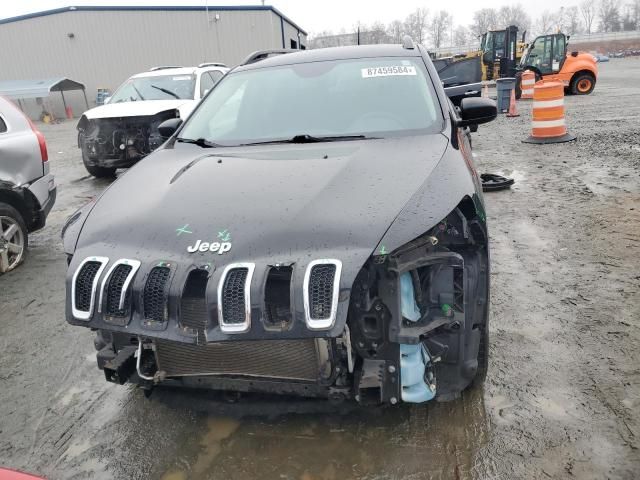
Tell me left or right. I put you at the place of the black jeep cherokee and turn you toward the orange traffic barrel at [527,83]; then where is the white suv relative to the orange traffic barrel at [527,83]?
left

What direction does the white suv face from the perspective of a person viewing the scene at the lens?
facing the viewer and to the left of the viewer

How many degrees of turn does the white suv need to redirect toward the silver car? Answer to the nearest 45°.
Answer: approximately 45° to its left

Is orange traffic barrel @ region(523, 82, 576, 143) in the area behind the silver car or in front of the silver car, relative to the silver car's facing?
behind

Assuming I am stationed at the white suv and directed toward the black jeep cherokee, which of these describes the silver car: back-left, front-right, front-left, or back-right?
front-right

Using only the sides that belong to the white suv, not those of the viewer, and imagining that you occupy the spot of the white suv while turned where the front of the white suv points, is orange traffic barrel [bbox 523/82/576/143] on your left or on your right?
on your left

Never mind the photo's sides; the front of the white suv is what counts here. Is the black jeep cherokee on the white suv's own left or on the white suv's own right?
on the white suv's own left

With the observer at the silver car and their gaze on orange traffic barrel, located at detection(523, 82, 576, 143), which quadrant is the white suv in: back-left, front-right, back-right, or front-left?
front-left

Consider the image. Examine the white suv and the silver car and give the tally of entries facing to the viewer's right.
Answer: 0

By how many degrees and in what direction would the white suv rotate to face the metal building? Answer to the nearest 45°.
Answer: approximately 135° to its right

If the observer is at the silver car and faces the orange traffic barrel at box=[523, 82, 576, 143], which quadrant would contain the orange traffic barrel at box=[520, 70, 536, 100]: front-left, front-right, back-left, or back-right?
front-left

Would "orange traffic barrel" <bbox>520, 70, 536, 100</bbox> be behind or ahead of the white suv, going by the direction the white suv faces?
behind
